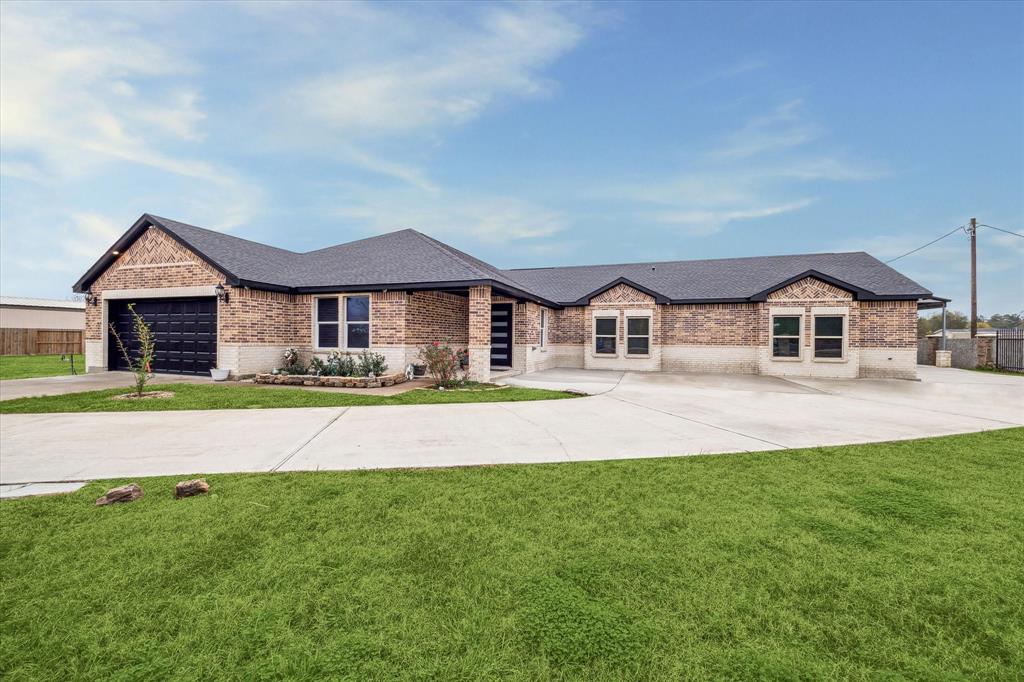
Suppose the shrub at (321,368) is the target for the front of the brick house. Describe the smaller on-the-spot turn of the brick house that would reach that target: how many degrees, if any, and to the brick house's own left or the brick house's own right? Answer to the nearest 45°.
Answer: approximately 45° to the brick house's own right

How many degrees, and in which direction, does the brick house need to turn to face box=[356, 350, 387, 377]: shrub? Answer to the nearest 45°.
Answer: approximately 45° to its right

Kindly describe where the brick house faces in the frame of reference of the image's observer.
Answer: facing the viewer

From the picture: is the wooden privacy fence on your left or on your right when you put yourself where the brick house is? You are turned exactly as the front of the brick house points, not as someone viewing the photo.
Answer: on your right

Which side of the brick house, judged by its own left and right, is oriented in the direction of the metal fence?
left

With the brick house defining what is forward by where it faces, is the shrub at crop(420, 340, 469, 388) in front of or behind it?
in front

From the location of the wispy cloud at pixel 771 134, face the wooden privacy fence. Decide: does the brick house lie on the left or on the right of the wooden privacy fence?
left

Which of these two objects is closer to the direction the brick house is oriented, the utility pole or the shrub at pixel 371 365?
the shrub

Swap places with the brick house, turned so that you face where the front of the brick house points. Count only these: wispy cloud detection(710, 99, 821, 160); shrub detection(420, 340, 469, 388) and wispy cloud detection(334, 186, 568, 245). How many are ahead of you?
1

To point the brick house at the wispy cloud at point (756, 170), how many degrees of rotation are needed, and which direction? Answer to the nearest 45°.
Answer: approximately 135° to its left

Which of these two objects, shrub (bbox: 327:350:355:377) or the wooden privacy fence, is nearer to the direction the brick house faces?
the shrub
